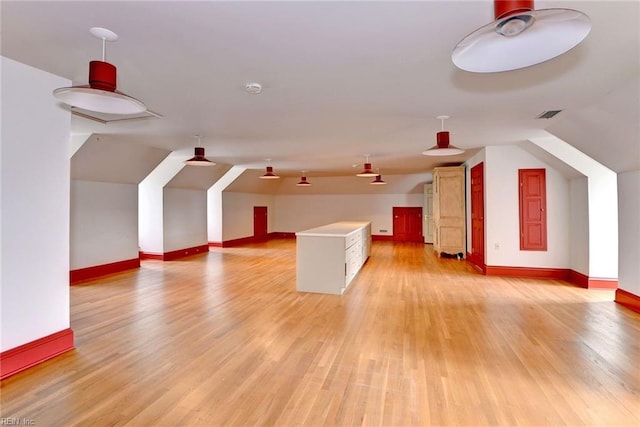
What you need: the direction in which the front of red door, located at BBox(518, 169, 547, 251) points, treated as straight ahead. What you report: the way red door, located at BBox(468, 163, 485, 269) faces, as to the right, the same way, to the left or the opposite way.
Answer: to the right

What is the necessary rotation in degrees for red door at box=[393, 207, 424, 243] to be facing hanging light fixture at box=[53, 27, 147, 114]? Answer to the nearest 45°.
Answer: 0° — it already faces it

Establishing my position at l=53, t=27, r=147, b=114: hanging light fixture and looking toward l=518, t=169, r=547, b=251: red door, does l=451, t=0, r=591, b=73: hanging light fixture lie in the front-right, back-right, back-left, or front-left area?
front-right

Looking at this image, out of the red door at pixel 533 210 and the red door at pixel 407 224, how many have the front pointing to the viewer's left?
0

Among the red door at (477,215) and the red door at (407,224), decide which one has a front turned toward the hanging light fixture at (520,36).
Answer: the red door at (407,224)

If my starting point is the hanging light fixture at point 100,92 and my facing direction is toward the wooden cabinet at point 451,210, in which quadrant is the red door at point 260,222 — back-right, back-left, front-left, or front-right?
front-left

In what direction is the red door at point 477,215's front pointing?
to the viewer's left

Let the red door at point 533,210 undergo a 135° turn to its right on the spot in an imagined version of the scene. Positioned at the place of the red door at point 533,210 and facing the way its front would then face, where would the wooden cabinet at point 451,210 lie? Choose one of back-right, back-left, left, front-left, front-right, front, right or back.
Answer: front

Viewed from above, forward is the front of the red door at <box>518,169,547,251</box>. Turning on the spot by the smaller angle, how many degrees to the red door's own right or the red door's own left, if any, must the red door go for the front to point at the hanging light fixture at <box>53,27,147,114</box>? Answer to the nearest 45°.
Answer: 0° — it already faces it

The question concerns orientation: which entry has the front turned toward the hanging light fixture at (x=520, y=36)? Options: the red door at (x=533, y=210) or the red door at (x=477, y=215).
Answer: the red door at (x=533, y=210)

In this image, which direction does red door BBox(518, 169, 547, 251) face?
toward the camera

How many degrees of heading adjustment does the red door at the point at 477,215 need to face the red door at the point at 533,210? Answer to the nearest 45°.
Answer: approximately 135° to its left

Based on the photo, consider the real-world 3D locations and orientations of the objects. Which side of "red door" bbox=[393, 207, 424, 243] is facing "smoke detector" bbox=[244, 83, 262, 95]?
front

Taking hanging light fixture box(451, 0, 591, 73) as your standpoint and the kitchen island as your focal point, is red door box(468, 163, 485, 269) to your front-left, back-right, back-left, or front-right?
front-right

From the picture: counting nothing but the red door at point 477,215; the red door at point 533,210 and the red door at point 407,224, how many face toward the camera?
2

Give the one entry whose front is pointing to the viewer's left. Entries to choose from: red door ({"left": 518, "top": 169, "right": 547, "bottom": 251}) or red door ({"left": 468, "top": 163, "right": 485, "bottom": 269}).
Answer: red door ({"left": 468, "top": 163, "right": 485, "bottom": 269})

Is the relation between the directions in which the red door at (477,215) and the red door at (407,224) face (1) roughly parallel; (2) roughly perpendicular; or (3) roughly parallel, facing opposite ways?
roughly perpendicular

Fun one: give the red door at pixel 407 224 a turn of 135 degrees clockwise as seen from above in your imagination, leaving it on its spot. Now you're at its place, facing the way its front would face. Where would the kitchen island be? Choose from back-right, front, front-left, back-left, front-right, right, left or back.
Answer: back-left
